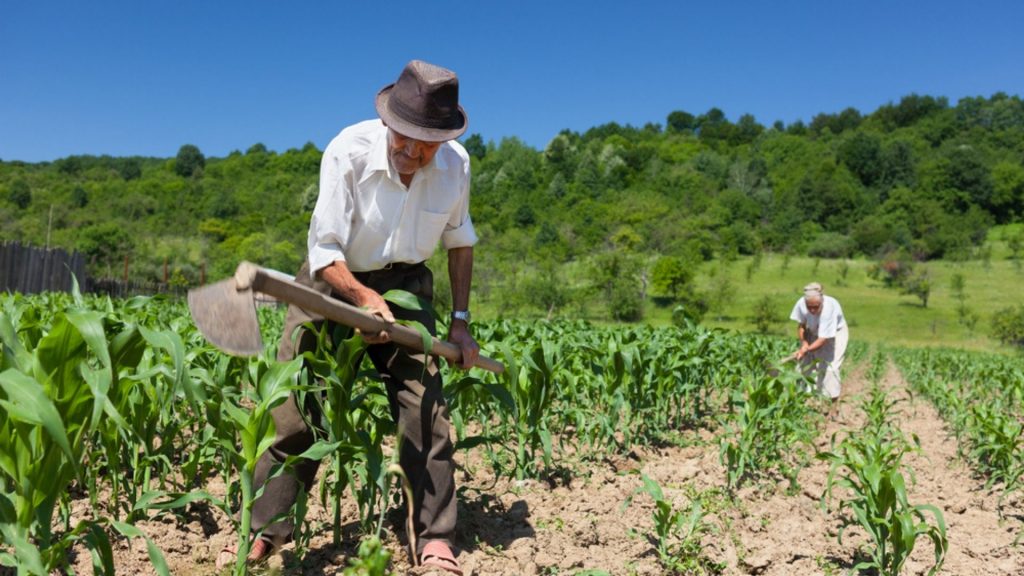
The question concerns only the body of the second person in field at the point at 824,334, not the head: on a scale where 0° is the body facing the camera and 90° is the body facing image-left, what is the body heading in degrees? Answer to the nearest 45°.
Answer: approximately 45°

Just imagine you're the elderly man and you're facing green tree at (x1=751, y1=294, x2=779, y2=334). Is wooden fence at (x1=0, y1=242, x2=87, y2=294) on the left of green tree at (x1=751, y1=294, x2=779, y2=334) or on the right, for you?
left

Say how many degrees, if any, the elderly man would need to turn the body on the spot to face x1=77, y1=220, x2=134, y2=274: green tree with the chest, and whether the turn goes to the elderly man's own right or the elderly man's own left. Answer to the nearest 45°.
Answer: approximately 180°

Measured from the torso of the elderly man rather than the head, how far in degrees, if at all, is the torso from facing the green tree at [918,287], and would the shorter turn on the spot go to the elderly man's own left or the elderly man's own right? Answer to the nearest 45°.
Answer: approximately 135° to the elderly man's own left

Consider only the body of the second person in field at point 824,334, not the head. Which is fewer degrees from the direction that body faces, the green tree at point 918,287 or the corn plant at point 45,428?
the corn plant

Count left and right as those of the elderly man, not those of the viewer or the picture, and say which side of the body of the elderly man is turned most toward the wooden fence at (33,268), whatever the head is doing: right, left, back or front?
back

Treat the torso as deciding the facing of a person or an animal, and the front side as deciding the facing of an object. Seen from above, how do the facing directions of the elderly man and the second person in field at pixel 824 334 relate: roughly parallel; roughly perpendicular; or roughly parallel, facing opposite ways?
roughly perpendicular
